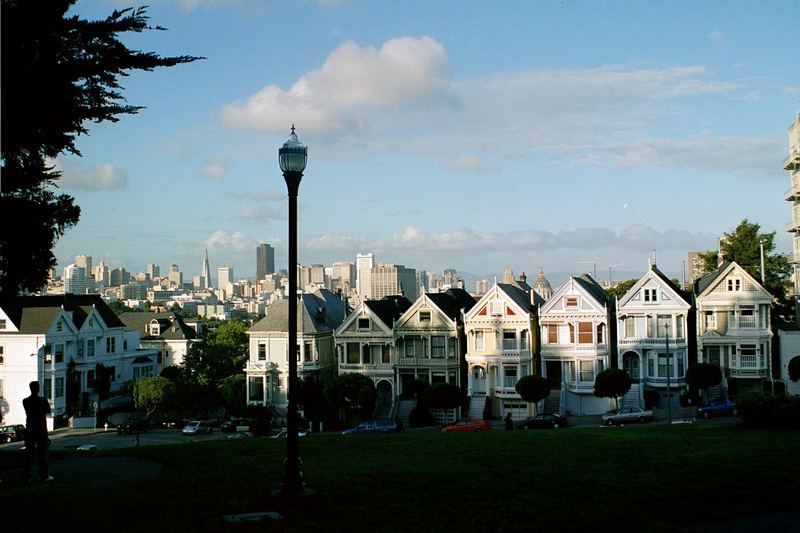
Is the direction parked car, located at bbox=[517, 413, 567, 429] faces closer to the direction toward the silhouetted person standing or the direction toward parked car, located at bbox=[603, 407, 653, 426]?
the silhouetted person standing

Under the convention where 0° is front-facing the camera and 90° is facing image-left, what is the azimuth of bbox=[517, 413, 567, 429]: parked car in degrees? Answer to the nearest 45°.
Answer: approximately 90°

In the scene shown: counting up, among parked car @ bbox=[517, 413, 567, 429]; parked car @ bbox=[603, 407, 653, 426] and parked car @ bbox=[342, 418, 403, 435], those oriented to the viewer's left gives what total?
3

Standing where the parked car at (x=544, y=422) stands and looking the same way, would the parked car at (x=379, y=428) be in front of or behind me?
in front

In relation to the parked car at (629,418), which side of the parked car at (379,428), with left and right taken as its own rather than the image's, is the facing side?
back

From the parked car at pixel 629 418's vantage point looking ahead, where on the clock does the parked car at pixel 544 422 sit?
the parked car at pixel 544 422 is roughly at 11 o'clock from the parked car at pixel 629 418.

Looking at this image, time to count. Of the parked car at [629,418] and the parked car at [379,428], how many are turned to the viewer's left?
2

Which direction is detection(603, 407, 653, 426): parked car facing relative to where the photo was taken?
to the viewer's left

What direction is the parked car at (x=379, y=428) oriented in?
to the viewer's left

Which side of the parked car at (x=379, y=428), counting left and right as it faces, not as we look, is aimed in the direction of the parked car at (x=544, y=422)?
back

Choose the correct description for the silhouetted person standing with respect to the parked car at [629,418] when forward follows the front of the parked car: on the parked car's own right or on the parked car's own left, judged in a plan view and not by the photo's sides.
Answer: on the parked car's own left
